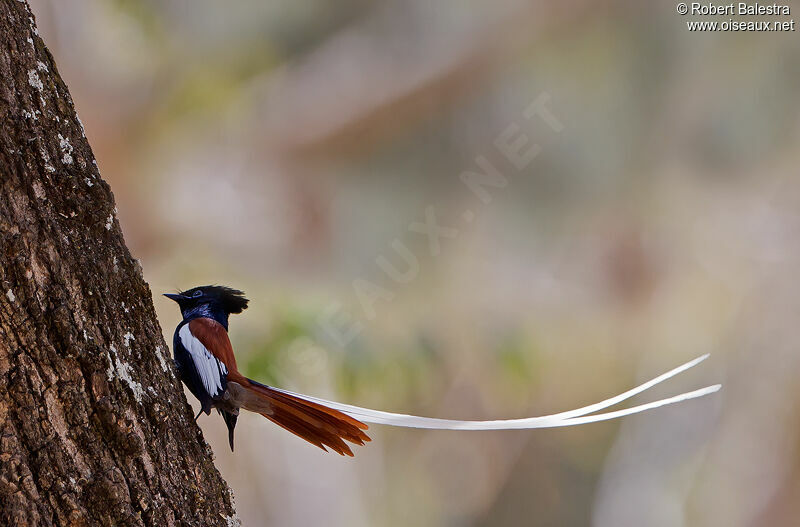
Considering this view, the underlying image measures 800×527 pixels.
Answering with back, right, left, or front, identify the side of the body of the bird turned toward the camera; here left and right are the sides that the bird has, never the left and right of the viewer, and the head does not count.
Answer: left
